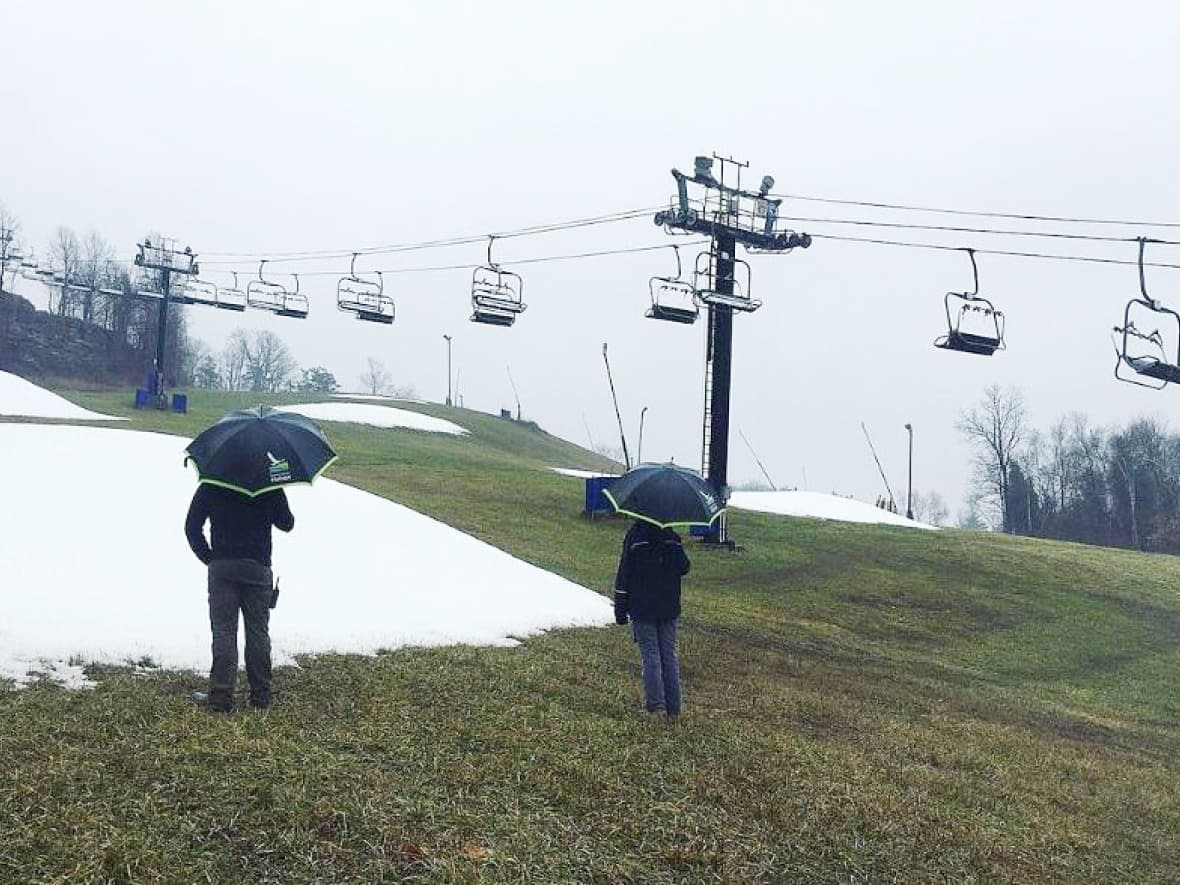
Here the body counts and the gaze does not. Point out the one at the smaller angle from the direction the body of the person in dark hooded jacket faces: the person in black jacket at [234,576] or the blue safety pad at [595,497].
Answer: the blue safety pad

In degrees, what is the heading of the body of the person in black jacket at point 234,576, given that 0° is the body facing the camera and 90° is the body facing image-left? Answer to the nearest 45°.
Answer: approximately 180°

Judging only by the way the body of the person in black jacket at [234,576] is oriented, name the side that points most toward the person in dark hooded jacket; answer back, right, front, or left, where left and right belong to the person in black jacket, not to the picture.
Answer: right

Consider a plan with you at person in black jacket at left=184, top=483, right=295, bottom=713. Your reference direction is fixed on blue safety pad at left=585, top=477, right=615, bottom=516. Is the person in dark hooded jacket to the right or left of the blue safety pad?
right

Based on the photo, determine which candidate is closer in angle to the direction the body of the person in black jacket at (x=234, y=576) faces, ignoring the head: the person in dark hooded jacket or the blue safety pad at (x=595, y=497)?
the blue safety pad

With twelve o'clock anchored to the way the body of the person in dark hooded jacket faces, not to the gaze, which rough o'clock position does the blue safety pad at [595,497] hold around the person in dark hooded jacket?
The blue safety pad is roughly at 12 o'clock from the person in dark hooded jacket.

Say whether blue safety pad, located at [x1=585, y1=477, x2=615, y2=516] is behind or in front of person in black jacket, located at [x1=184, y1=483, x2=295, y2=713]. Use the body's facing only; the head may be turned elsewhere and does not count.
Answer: in front

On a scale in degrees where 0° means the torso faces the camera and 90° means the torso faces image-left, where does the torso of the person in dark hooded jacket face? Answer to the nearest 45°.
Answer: approximately 180°

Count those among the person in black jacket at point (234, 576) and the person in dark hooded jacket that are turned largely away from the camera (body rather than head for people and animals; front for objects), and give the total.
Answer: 2
